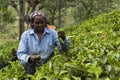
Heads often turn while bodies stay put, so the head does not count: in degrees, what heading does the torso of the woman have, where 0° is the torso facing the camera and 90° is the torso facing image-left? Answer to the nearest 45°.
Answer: approximately 0°
